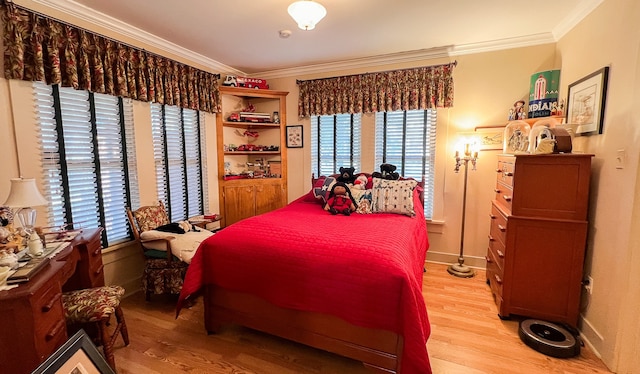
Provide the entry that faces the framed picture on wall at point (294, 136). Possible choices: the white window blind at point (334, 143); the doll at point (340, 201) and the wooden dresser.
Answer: the wooden dresser

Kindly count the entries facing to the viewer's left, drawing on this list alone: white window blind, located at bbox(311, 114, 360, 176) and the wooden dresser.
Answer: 1

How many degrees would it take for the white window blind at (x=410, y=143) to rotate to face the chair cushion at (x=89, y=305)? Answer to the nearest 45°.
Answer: approximately 45° to its right

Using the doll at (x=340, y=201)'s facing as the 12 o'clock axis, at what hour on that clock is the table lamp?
The table lamp is roughly at 2 o'clock from the doll.

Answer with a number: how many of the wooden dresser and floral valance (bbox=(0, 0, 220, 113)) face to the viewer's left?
1

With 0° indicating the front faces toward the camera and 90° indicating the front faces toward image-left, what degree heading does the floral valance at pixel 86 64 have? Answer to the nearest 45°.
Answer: approximately 315°

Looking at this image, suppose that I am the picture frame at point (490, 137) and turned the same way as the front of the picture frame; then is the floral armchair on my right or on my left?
on my right

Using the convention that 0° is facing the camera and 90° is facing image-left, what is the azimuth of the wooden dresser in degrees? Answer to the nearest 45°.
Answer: approximately 90°

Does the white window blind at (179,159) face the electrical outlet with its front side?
yes

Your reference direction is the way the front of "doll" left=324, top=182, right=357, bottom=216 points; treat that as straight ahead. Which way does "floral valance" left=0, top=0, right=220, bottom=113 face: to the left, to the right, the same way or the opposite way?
to the left
